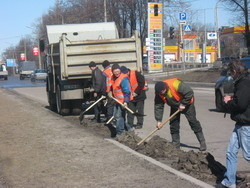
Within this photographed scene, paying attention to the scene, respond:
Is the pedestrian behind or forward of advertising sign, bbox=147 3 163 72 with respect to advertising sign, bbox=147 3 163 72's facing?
forward

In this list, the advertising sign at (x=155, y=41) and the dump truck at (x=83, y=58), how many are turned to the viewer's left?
0

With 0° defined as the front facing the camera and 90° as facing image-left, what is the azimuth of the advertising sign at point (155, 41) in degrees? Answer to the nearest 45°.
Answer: approximately 0°

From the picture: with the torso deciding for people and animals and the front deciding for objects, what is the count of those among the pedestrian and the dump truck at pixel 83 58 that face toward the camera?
0

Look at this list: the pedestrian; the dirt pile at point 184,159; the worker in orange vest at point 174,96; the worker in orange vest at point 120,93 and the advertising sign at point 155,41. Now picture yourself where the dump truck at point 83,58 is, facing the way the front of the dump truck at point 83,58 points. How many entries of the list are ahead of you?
1

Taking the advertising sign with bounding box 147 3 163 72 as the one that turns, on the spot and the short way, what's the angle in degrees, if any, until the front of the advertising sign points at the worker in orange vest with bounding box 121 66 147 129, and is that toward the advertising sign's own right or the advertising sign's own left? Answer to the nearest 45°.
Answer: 0° — it already faces them

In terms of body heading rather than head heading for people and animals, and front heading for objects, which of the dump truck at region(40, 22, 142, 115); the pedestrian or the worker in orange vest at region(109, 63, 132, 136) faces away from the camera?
the dump truck

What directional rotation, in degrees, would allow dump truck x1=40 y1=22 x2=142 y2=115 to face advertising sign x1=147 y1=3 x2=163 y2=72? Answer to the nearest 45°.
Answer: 0° — it already faces it

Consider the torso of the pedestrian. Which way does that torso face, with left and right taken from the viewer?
facing to the left of the viewer

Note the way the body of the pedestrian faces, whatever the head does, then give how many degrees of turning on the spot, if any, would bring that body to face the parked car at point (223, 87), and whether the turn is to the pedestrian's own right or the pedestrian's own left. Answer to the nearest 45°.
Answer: approximately 90° to the pedestrian's own right

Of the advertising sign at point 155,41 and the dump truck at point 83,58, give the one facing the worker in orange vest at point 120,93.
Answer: the advertising sign

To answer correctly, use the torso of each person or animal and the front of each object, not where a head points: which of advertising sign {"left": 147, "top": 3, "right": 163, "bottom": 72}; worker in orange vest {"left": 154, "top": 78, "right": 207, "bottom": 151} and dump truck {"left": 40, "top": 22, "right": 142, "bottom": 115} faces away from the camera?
the dump truck

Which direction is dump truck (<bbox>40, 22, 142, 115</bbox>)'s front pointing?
away from the camera
